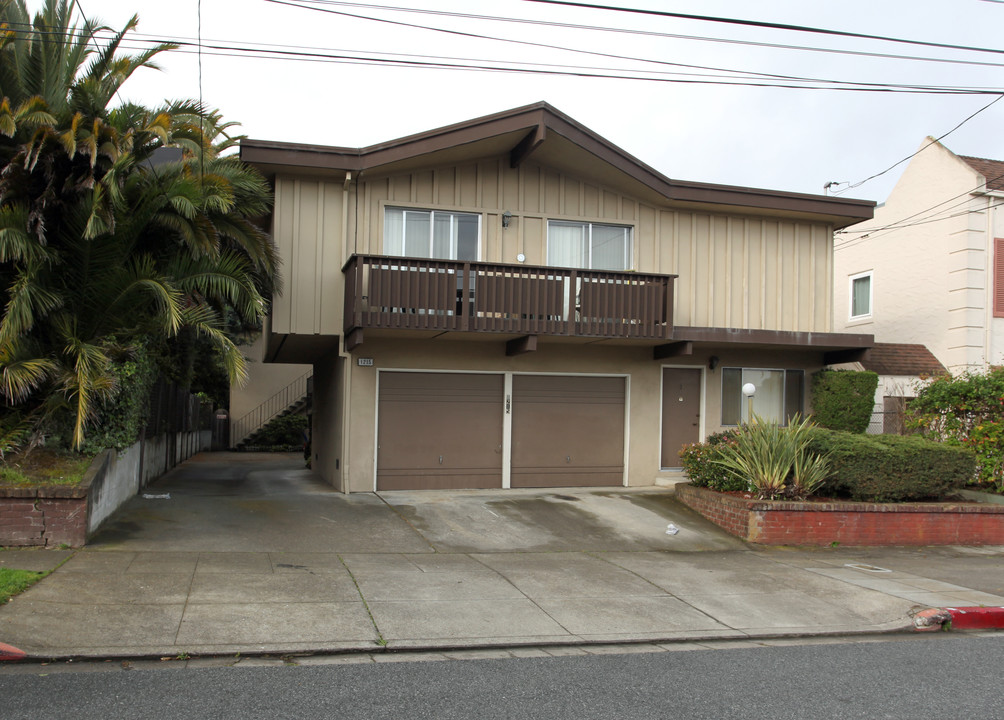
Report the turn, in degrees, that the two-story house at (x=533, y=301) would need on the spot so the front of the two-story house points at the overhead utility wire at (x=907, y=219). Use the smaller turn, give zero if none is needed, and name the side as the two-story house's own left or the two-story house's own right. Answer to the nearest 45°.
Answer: approximately 135° to the two-story house's own left

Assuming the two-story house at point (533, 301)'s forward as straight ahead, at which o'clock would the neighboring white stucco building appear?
The neighboring white stucco building is roughly at 8 o'clock from the two-story house.

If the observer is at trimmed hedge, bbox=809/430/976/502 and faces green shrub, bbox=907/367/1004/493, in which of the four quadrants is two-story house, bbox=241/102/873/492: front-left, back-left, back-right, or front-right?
back-left

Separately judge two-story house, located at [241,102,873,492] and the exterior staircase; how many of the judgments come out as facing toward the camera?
1

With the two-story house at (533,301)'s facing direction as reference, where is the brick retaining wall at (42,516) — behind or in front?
in front

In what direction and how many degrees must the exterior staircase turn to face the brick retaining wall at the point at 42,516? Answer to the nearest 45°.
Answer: approximately 90° to its left

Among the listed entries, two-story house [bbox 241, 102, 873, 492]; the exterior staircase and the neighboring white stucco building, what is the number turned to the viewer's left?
1

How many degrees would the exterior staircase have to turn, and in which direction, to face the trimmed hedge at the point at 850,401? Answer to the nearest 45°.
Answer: approximately 135° to its left

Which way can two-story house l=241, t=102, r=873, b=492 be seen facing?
toward the camera

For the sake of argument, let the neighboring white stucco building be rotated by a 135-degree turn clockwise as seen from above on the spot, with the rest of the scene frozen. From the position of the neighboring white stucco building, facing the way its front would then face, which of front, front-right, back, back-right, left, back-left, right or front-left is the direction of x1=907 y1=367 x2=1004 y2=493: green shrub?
left

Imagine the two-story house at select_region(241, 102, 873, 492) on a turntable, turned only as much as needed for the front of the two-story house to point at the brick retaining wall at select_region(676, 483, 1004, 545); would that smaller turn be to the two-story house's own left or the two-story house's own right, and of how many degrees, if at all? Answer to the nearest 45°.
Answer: approximately 45° to the two-story house's own left

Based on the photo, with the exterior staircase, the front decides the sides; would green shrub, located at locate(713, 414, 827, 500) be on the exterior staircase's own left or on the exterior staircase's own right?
on the exterior staircase's own left

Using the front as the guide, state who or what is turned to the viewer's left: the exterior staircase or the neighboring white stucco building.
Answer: the exterior staircase

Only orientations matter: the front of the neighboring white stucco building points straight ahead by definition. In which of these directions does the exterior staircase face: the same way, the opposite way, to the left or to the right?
to the right

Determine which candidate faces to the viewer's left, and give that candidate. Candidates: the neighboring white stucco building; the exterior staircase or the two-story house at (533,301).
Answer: the exterior staircase

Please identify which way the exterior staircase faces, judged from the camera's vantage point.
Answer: facing to the left of the viewer

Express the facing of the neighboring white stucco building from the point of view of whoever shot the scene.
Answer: facing the viewer and to the right of the viewer
